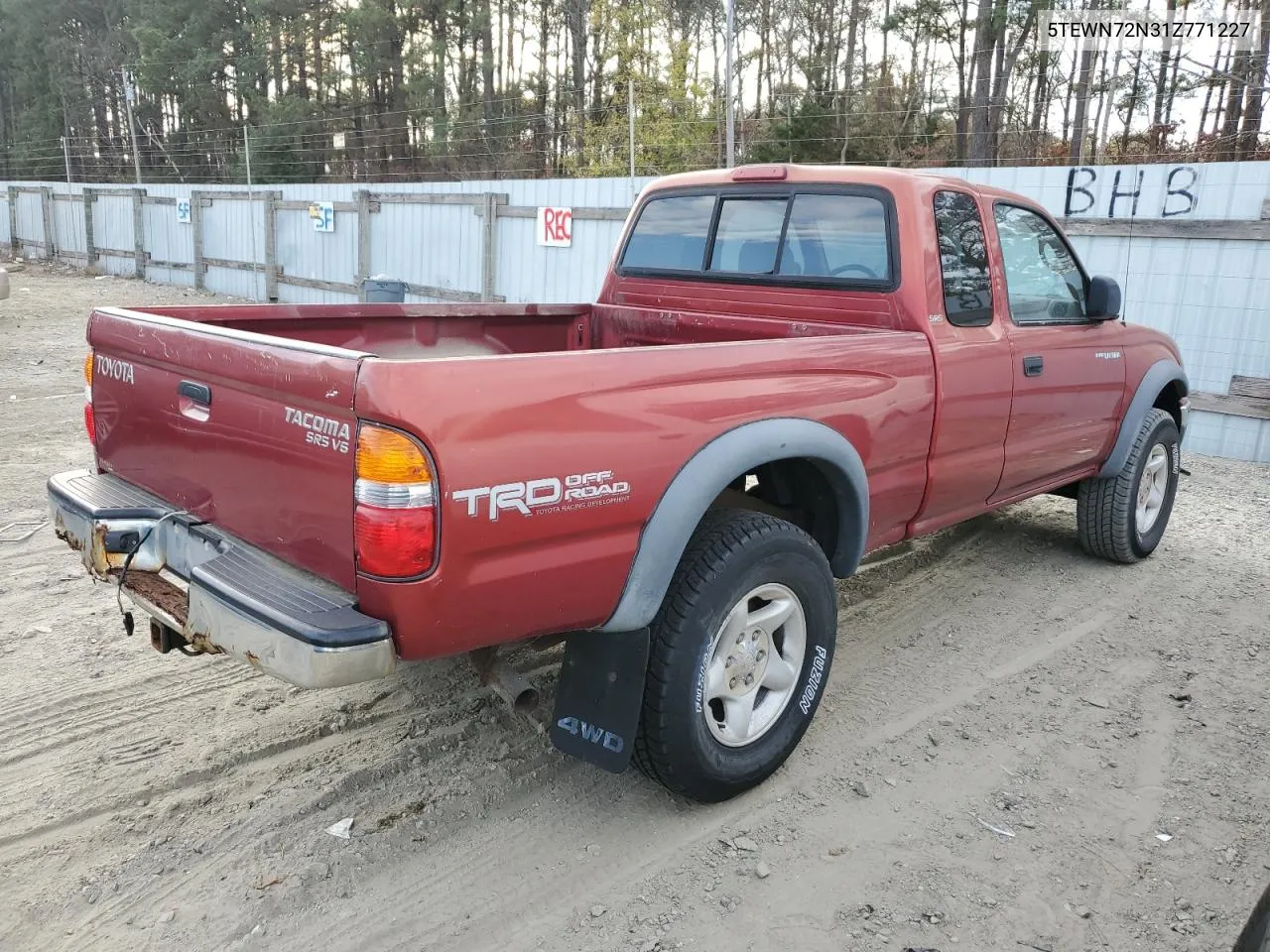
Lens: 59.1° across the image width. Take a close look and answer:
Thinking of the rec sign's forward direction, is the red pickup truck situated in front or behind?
in front

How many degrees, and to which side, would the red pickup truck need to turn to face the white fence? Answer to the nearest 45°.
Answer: approximately 45° to its left

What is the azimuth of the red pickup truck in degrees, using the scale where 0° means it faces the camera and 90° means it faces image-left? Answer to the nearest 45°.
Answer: approximately 225°

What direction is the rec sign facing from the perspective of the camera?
toward the camera

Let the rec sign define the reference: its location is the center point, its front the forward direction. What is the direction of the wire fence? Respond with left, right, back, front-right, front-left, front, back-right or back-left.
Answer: back

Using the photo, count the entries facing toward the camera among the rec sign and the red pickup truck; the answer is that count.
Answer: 1

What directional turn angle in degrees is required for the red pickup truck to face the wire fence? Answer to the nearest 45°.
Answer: approximately 45° to its left

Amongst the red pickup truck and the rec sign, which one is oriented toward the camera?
the rec sign

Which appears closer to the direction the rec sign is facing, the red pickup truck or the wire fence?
the red pickup truck

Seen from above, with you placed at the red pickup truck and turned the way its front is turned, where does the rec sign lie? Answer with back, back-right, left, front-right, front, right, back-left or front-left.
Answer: front-left
